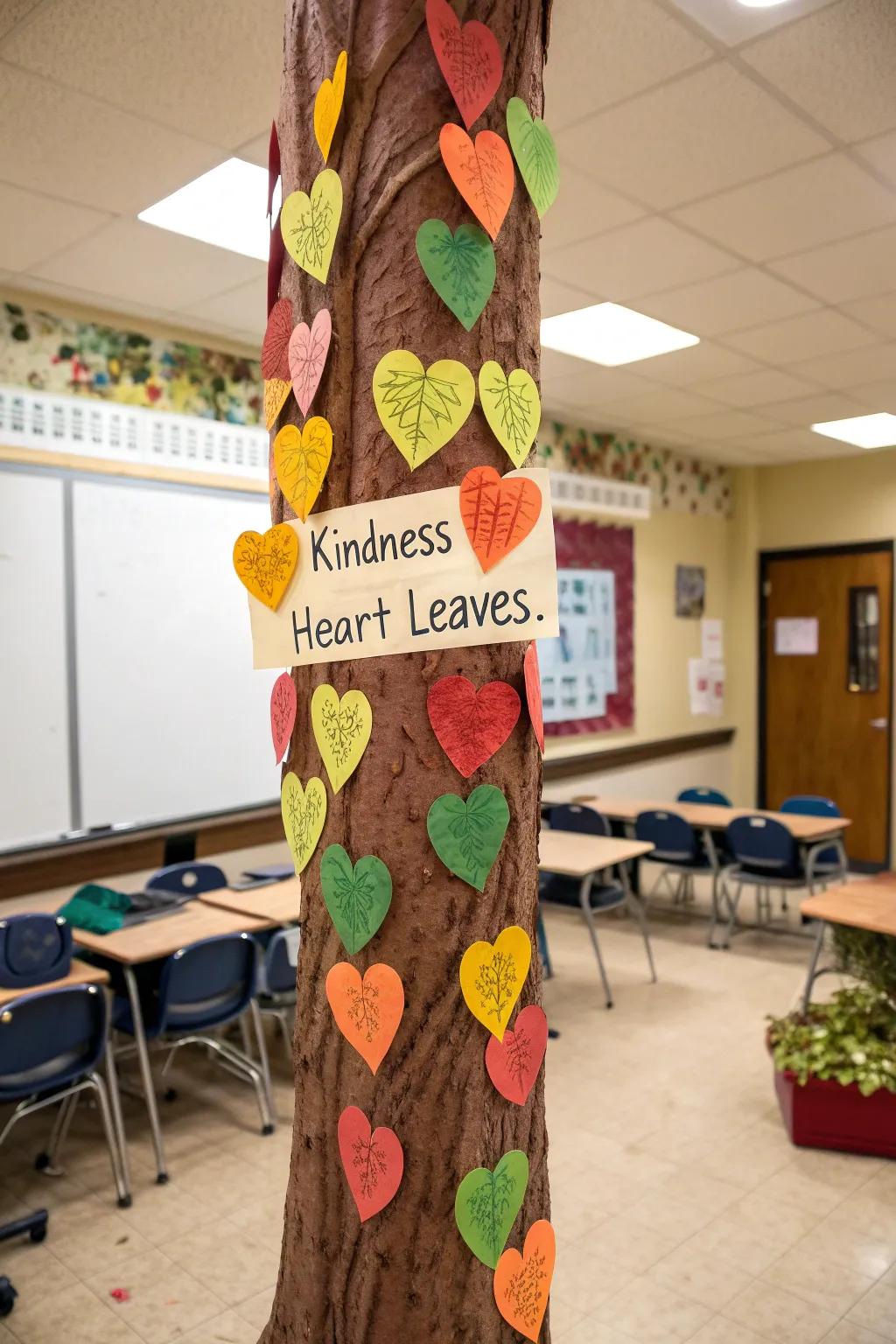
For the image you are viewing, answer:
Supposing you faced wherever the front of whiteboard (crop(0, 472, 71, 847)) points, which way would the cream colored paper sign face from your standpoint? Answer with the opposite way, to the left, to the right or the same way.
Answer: to the right

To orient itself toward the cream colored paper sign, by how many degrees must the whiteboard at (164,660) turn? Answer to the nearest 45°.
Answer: approximately 45° to its right

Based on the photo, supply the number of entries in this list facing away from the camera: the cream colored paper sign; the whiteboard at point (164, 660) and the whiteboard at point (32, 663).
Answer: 0

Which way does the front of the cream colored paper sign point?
toward the camera

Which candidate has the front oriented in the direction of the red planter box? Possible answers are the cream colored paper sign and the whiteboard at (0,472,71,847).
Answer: the whiteboard

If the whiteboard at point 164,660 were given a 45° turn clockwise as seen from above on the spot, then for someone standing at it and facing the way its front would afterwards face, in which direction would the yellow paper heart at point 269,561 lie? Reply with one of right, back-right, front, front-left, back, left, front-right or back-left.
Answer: front

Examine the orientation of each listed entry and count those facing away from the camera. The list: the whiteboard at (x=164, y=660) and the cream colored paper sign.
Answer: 0

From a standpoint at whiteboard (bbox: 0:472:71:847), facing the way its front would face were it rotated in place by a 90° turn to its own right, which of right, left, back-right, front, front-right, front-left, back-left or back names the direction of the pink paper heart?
front-left

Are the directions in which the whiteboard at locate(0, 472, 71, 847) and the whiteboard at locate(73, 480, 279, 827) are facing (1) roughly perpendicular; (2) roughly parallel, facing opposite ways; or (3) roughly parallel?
roughly parallel

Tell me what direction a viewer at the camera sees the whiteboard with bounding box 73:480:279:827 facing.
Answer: facing the viewer and to the right of the viewer

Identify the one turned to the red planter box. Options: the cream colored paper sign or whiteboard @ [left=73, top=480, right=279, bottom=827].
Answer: the whiteboard

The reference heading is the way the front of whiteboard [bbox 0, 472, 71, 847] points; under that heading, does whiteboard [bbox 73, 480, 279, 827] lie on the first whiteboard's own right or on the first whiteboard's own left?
on the first whiteboard's own left
